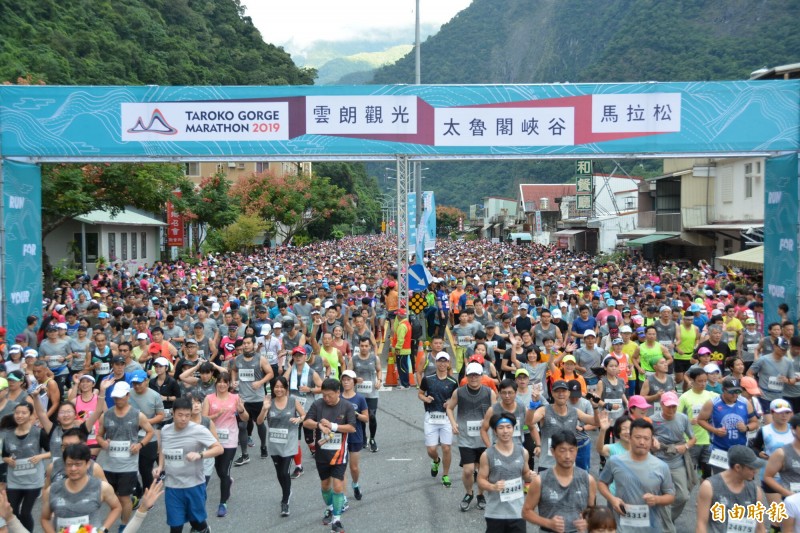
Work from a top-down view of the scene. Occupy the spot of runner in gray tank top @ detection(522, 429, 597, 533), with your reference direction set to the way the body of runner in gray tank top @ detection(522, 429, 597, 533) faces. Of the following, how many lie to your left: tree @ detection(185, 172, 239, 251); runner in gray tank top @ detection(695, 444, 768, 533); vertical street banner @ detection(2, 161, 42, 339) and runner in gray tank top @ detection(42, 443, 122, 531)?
1

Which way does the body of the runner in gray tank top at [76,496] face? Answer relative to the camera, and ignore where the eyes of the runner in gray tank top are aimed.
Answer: toward the camera

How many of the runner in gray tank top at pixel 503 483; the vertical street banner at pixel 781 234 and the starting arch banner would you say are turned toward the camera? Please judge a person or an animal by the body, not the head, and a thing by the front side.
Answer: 3

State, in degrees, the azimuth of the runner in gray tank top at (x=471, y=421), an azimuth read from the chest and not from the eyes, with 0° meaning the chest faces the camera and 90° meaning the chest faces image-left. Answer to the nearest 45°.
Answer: approximately 0°

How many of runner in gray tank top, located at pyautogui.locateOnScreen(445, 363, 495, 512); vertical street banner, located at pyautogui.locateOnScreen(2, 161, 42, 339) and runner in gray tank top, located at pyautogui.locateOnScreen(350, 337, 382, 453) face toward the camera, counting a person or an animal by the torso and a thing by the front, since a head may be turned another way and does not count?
3

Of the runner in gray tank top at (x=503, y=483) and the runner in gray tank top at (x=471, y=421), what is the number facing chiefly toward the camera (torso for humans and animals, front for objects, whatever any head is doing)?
2

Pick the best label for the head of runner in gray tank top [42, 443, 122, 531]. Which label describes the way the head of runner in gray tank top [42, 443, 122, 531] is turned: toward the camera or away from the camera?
toward the camera

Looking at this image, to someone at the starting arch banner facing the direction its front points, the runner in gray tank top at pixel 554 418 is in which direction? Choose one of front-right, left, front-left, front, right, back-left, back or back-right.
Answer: front

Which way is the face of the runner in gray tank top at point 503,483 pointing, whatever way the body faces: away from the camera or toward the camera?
toward the camera

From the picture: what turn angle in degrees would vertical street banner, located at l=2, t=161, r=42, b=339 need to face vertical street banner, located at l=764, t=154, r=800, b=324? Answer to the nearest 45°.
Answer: approximately 45° to its left

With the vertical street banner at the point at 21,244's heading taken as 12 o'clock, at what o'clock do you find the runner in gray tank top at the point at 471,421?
The runner in gray tank top is roughly at 11 o'clock from the vertical street banner.

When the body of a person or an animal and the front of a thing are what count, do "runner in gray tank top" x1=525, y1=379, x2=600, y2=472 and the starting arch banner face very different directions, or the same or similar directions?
same or similar directions

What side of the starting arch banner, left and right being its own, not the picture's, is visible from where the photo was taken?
front

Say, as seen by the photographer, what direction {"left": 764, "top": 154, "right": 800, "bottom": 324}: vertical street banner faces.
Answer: facing the viewer

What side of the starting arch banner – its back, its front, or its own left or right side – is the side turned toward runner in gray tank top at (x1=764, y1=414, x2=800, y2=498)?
front

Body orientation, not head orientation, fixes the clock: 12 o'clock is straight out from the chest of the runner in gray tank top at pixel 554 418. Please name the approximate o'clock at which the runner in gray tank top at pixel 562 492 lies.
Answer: the runner in gray tank top at pixel 562 492 is roughly at 12 o'clock from the runner in gray tank top at pixel 554 418.
